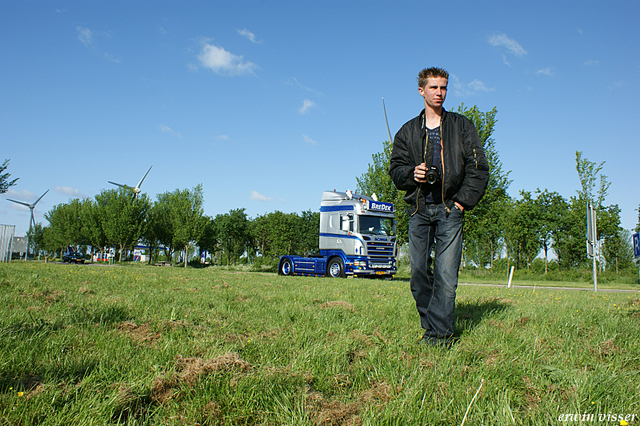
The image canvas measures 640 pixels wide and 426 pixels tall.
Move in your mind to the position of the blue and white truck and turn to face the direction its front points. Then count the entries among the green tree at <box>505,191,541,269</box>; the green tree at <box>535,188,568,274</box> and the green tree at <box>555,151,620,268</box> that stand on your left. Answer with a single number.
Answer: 3

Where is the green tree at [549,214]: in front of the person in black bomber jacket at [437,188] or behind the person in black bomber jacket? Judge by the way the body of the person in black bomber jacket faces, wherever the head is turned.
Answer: behind

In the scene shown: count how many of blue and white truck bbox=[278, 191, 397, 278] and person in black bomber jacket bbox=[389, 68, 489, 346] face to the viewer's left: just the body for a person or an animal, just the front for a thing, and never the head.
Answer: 0

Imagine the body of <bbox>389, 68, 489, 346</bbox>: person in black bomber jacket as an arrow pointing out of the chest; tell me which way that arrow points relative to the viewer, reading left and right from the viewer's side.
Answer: facing the viewer

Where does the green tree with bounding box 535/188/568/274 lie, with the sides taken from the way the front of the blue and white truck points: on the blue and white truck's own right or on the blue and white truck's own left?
on the blue and white truck's own left

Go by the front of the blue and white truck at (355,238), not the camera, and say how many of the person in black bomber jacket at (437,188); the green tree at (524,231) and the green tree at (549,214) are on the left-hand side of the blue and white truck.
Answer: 2

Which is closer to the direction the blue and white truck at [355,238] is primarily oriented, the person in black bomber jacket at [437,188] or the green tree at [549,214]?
the person in black bomber jacket

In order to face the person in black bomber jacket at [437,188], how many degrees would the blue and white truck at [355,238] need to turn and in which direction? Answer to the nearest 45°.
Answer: approximately 45° to its right

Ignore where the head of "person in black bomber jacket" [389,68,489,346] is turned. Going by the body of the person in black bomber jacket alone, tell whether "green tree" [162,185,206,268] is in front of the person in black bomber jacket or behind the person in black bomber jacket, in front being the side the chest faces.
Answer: behind

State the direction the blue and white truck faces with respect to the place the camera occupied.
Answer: facing the viewer and to the right of the viewer

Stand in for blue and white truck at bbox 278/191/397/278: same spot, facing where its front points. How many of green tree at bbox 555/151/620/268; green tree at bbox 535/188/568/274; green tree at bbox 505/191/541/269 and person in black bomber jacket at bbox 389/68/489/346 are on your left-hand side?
3

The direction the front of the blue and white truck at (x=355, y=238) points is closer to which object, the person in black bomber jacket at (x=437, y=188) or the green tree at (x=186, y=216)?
the person in black bomber jacket

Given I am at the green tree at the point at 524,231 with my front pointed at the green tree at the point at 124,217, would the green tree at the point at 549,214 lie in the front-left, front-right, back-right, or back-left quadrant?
back-right
